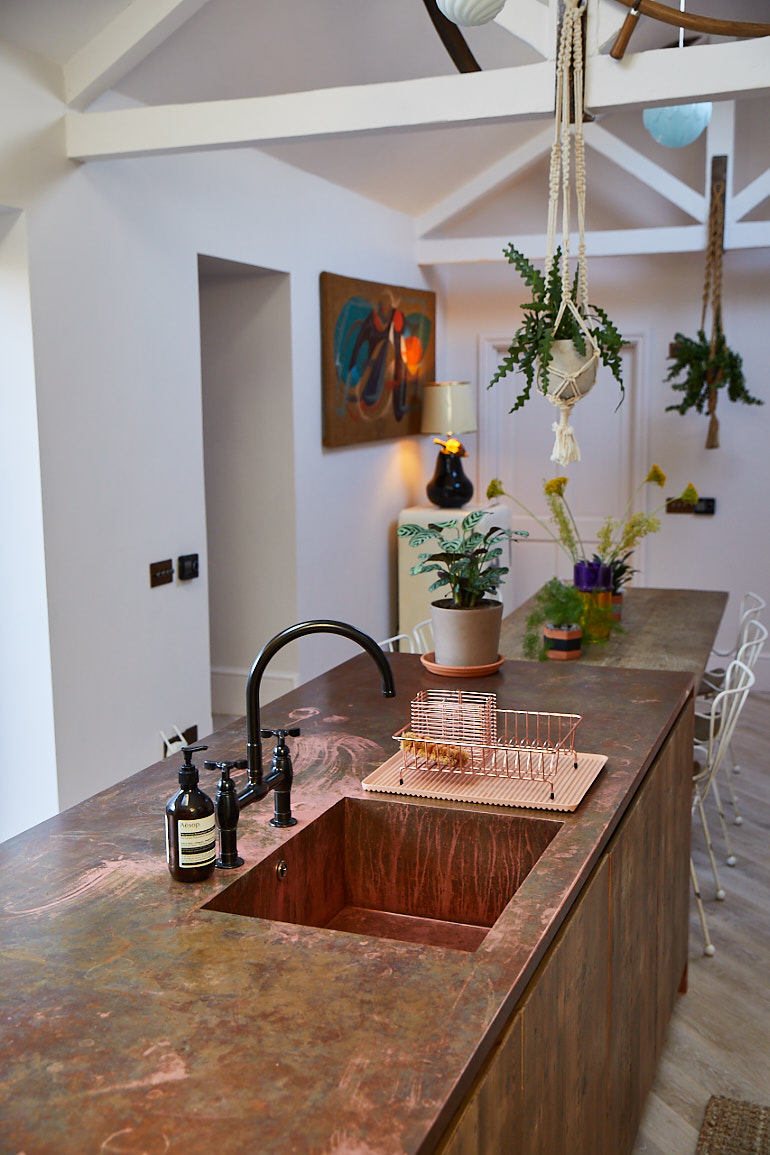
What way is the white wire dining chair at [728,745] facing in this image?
to the viewer's left

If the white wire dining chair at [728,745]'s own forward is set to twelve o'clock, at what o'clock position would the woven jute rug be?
The woven jute rug is roughly at 9 o'clock from the white wire dining chair.

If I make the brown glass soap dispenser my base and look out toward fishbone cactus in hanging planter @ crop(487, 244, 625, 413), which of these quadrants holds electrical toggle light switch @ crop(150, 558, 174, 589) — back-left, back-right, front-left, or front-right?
front-left

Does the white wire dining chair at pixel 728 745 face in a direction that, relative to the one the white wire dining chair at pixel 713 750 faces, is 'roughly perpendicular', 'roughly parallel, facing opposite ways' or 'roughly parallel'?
roughly parallel

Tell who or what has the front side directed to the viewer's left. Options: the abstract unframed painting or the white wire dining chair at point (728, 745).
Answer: the white wire dining chair

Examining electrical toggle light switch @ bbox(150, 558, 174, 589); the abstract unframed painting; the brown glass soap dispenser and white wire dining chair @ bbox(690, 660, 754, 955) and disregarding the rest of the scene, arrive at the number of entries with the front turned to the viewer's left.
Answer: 1

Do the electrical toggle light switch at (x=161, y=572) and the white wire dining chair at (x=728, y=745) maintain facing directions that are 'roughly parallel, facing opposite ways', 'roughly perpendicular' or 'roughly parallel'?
roughly parallel, facing opposite ways

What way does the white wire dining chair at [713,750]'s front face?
to the viewer's left

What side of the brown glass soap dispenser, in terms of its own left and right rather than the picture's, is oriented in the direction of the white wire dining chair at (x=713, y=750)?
left

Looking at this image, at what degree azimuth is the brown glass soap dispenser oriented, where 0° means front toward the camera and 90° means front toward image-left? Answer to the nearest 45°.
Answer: approximately 315°

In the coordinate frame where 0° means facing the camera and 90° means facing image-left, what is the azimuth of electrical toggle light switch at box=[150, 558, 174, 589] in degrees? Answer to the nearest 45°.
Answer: approximately 315°
